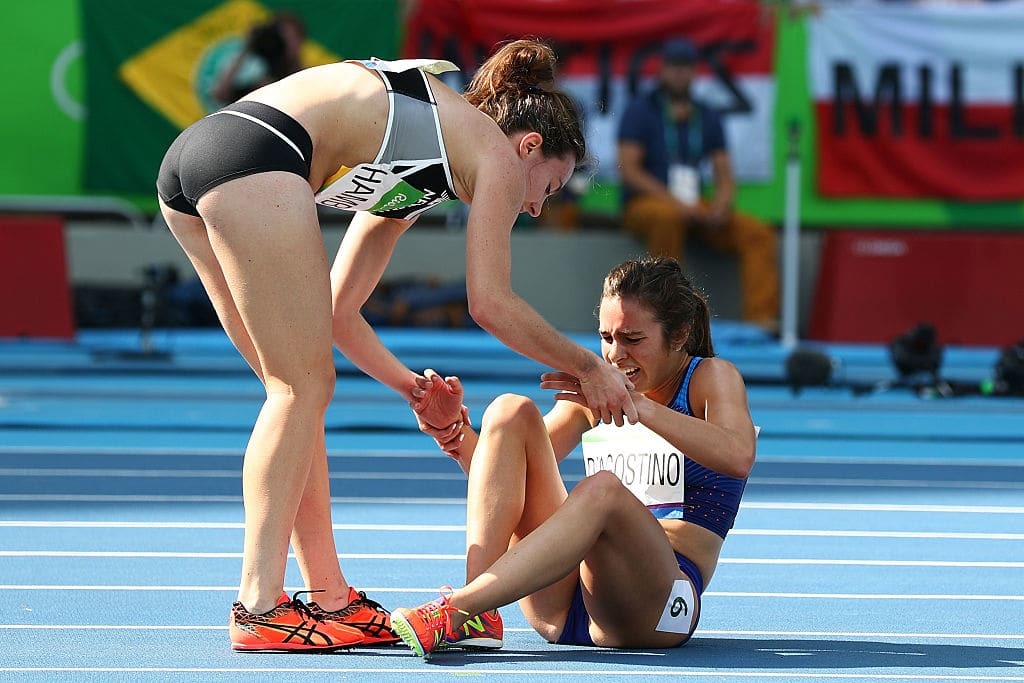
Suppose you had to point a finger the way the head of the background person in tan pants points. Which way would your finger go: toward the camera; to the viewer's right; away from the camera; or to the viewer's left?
toward the camera

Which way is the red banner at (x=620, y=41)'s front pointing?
toward the camera

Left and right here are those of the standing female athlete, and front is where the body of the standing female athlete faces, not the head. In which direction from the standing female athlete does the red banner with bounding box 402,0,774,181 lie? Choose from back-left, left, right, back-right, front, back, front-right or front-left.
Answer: left

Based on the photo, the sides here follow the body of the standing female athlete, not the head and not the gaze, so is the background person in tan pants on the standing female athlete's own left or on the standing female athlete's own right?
on the standing female athlete's own left

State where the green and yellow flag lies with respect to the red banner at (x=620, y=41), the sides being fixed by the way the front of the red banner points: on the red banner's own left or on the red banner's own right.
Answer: on the red banner's own right

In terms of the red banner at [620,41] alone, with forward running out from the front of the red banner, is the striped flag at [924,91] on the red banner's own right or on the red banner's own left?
on the red banner's own left

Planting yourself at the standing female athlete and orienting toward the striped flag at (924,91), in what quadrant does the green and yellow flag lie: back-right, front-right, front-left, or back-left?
front-left

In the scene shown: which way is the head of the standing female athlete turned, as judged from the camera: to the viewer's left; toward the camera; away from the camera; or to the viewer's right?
to the viewer's right

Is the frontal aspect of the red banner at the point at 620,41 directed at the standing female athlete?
yes

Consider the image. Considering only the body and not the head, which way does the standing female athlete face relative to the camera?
to the viewer's right

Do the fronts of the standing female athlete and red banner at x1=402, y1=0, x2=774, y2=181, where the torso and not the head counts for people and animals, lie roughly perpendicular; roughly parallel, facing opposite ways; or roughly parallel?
roughly perpendicular

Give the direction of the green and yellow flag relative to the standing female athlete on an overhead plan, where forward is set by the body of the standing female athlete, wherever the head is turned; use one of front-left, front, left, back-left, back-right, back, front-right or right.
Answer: left

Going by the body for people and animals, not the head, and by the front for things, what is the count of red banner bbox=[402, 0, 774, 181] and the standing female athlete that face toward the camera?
1
